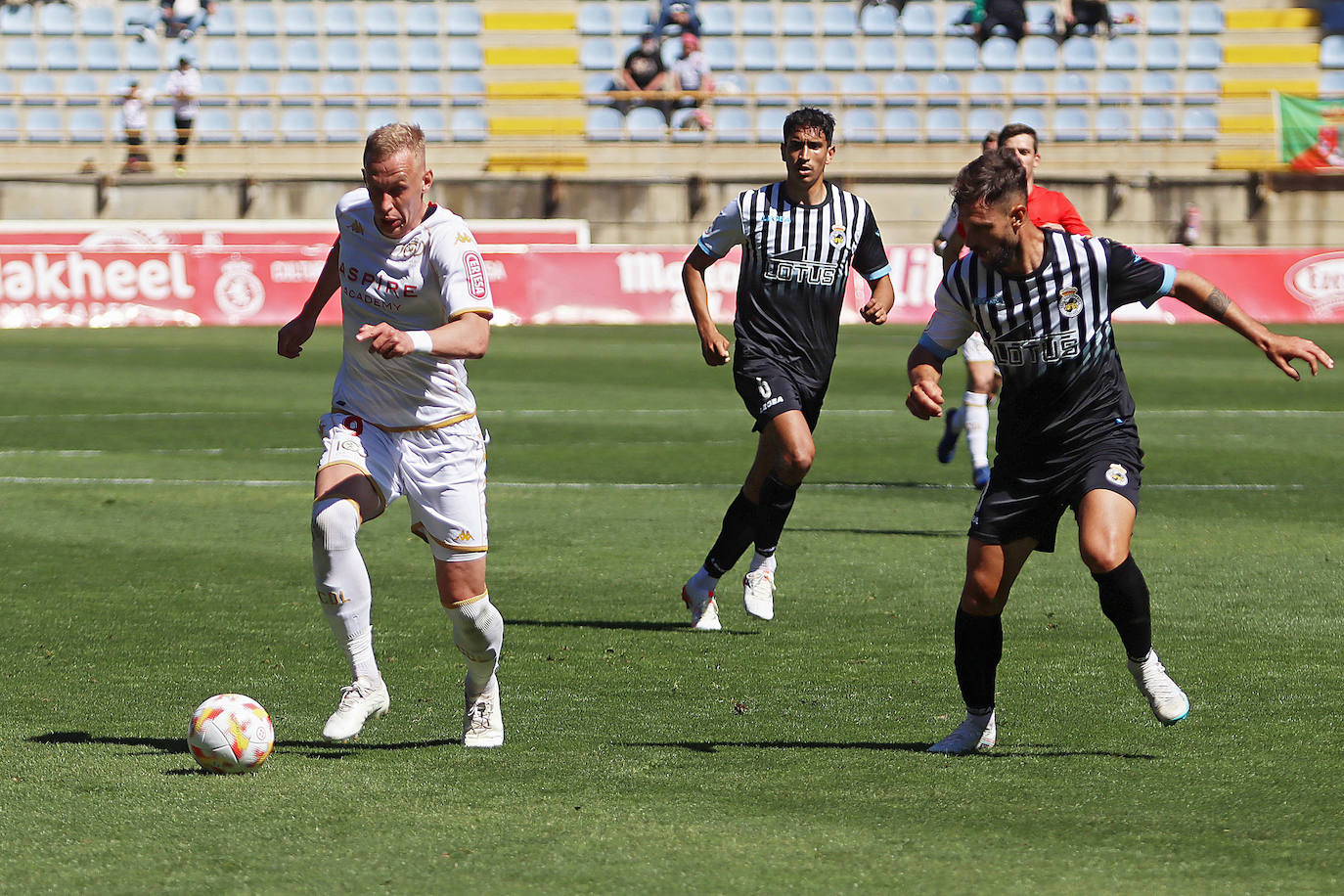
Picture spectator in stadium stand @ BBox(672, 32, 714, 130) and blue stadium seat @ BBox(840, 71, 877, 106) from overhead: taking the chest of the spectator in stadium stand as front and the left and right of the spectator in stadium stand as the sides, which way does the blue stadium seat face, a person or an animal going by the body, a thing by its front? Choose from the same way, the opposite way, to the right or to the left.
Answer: the same way

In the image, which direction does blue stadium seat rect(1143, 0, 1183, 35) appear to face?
toward the camera

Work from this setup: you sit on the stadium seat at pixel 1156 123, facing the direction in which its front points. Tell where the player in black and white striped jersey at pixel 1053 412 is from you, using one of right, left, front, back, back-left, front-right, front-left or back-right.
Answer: front

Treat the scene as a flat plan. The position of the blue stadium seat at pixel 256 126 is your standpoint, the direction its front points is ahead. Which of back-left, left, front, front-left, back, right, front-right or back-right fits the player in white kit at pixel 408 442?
front

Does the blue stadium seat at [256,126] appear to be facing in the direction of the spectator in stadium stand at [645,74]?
no

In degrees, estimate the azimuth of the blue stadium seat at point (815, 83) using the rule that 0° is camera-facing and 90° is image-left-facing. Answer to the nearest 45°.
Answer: approximately 0°

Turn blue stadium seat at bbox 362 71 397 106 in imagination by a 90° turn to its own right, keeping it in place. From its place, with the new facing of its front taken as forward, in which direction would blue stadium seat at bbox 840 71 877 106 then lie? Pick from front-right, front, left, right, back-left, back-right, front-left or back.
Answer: back

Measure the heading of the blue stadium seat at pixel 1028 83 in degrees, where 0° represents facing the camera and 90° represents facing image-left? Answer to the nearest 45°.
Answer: approximately 0°

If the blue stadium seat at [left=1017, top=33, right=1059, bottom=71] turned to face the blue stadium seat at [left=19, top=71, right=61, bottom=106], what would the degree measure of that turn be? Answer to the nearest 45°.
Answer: approximately 90° to its right

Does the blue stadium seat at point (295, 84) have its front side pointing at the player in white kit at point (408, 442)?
yes

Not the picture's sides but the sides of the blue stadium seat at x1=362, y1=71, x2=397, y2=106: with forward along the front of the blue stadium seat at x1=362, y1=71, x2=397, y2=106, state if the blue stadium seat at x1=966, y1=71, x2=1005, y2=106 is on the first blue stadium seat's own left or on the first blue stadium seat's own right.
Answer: on the first blue stadium seat's own left

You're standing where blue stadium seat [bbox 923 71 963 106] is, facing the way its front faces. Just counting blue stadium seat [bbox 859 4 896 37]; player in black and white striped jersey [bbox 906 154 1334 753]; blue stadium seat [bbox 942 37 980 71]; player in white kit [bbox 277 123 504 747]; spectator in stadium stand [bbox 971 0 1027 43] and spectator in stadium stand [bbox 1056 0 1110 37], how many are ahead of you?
2

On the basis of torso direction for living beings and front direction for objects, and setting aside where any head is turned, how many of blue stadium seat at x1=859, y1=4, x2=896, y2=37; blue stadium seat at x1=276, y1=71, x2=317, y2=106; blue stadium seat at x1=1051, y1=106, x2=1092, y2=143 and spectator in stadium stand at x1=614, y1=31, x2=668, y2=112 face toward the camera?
4

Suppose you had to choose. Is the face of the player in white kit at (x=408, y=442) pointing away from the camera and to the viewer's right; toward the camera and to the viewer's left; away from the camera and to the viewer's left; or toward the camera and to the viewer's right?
toward the camera and to the viewer's left

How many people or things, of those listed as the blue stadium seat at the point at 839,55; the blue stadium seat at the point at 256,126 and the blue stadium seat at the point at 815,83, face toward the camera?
3

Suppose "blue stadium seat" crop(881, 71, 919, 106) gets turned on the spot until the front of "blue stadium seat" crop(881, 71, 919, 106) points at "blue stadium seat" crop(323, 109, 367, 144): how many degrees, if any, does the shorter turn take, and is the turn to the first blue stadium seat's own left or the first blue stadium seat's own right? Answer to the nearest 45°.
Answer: approximately 90° to the first blue stadium seat's own right

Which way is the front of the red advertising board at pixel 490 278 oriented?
toward the camera

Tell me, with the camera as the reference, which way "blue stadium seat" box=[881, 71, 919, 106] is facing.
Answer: facing the viewer

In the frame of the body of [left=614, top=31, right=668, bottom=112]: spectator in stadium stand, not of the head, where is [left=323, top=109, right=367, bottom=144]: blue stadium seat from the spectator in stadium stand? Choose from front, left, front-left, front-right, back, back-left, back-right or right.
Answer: right

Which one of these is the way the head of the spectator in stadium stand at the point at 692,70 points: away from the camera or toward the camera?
toward the camera
